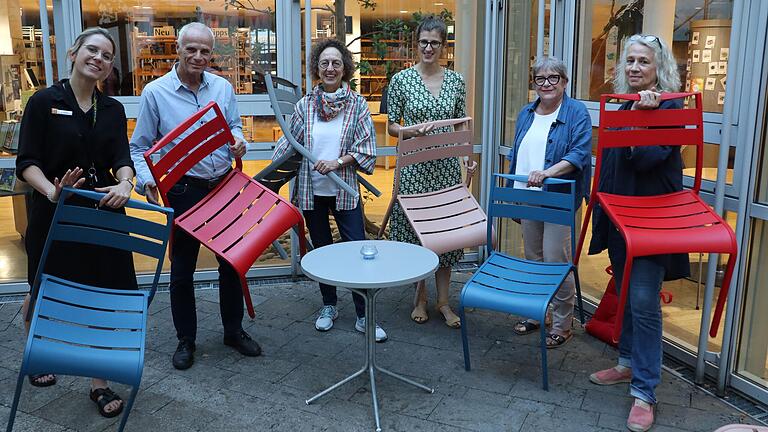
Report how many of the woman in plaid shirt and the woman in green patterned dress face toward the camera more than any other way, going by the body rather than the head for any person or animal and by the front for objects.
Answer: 2

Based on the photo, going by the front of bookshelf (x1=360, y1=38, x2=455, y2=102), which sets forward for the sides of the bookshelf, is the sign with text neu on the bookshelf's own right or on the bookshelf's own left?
on the bookshelf's own right

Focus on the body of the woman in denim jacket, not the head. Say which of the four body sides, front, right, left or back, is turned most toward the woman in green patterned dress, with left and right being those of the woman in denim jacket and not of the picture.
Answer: right

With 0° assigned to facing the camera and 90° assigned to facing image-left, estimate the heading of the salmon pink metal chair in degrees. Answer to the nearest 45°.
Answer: approximately 315°

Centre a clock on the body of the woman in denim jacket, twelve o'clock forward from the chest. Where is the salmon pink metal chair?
The salmon pink metal chair is roughly at 2 o'clock from the woman in denim jacket.

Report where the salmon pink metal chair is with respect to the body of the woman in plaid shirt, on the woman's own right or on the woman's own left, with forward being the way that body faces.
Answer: on the woman's own left

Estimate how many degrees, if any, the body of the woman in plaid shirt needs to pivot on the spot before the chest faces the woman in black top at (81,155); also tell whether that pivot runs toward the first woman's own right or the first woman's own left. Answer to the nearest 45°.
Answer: approximately 45° to the first woman's own right

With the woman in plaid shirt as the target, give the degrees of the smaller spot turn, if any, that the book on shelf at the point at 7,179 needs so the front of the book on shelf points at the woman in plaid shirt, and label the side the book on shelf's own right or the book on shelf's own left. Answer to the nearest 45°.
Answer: approximately 45° to the book on shelf's own left
